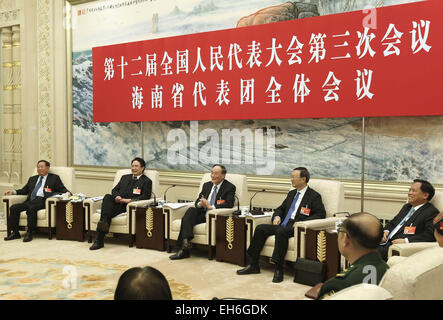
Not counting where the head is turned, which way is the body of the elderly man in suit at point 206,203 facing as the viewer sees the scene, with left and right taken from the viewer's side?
facing the viewer and to the left of the viewer

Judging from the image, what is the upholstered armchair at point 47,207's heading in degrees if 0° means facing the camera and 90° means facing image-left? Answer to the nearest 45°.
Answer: approximately 45°

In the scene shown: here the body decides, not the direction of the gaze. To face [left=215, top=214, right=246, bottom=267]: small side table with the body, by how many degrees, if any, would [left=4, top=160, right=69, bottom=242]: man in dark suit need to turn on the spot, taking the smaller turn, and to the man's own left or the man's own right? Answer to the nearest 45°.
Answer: approximately 90° to the man's own left

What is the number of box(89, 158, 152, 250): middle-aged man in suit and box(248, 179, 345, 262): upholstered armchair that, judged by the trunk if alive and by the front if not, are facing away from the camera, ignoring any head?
0

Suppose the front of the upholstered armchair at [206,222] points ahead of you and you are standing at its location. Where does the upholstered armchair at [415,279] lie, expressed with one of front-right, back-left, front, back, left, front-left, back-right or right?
front-left

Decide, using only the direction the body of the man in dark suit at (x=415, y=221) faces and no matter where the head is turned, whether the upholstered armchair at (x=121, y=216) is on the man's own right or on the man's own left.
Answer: on the man's own right

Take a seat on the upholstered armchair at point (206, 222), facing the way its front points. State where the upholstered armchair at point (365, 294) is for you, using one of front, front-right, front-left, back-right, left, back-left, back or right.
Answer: front-left

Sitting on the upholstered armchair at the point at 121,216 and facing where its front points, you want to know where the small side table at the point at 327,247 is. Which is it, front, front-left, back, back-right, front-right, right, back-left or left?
left

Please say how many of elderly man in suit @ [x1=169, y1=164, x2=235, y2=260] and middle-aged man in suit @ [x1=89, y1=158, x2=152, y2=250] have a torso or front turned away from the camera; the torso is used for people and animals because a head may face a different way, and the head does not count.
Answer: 0

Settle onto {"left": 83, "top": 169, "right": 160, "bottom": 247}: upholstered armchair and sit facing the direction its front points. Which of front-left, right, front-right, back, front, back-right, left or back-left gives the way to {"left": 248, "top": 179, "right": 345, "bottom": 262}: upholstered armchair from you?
left

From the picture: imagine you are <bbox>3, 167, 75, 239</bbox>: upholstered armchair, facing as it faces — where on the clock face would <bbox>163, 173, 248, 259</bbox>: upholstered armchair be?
<bbox>163, 173, 248, 259</bbox>: upholstered armchair is roughly at 9 o'clock from <bbox>3, 167, 75, 239</bbox>: upholstered armchair.

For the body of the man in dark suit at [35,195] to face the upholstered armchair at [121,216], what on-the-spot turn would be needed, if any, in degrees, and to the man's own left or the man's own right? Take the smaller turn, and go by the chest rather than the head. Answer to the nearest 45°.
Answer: approximately 90° to the man's own left

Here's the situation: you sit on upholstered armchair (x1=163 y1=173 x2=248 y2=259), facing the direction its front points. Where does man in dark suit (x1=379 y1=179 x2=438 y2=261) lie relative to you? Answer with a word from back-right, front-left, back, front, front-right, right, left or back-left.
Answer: left

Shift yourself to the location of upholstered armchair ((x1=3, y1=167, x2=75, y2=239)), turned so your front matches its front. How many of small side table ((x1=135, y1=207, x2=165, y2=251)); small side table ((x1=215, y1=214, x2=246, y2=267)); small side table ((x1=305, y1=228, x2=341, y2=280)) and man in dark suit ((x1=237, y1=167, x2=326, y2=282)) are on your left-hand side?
4
